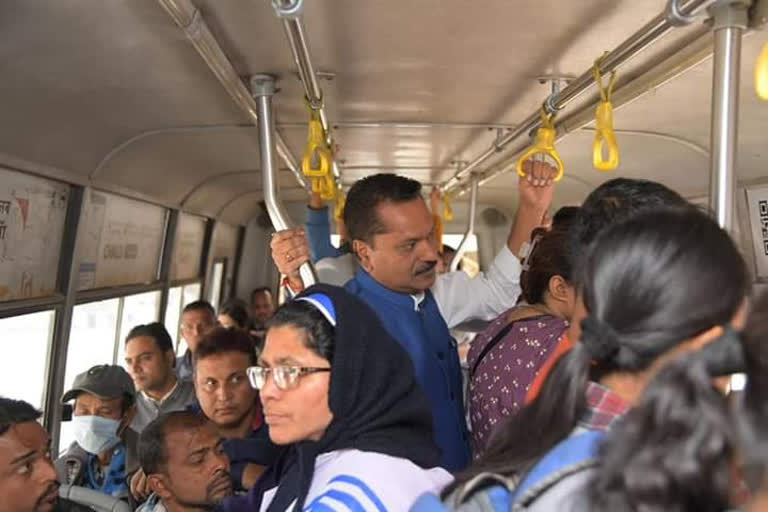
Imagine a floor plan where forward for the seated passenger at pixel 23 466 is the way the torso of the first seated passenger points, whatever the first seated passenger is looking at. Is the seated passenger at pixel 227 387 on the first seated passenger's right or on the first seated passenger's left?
on the first seated passenger's left

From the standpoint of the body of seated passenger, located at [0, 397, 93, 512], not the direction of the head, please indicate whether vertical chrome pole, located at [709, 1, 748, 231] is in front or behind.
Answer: in front

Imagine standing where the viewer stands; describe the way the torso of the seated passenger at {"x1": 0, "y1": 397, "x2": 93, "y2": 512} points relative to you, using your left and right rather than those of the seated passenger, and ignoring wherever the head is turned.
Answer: facing the viewer and to the right of the viewer

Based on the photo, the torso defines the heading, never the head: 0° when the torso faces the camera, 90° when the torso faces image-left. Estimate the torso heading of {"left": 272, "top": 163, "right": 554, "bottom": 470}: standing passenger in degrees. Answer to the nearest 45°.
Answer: approximately 315°

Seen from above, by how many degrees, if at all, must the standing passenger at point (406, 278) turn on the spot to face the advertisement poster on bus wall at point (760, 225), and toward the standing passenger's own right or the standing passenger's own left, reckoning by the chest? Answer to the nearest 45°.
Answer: approximately 90° to the standing passenger's own left

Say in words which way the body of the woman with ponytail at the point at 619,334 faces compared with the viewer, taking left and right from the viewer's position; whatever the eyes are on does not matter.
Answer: facing away from the viewer and to the right of the viewer

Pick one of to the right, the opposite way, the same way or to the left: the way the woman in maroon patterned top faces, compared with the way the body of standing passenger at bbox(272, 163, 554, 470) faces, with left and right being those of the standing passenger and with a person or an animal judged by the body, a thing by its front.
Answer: to the left
